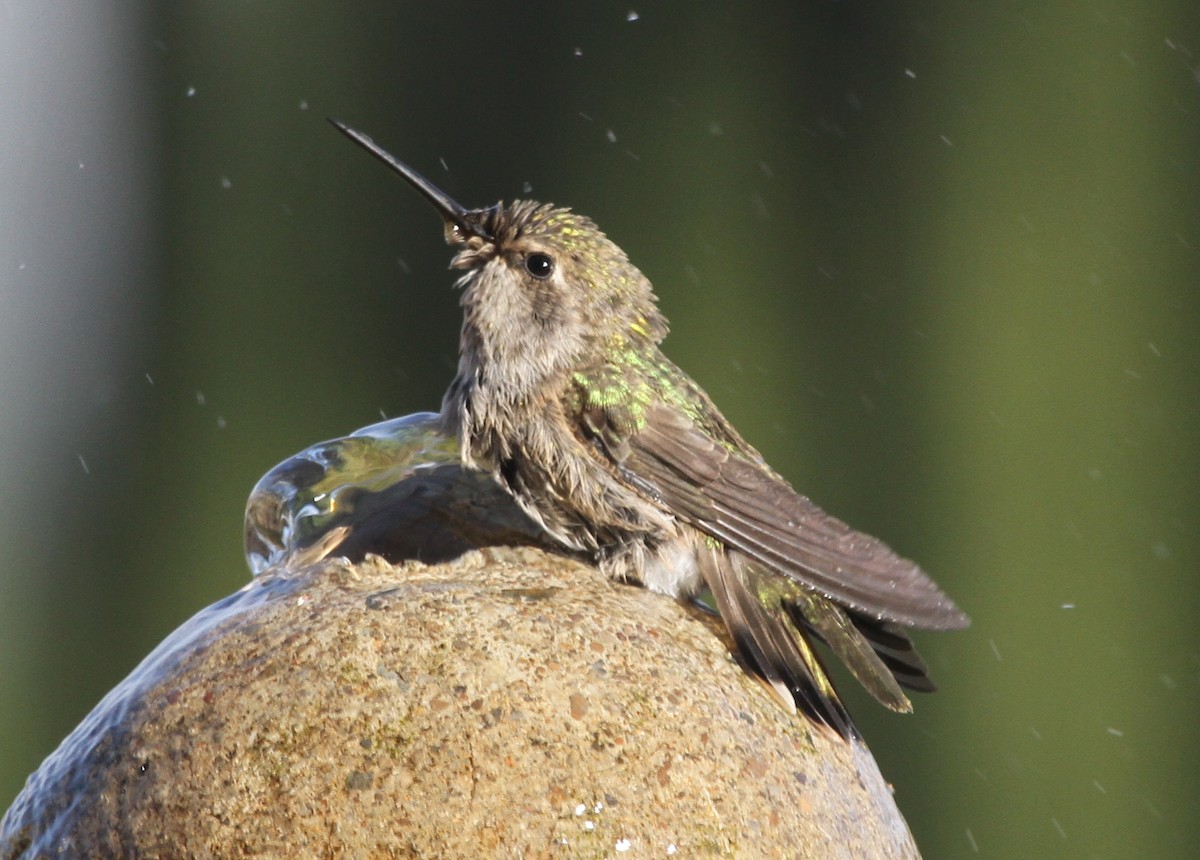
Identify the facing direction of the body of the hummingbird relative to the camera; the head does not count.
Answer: to the viewer's left
